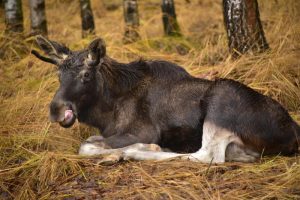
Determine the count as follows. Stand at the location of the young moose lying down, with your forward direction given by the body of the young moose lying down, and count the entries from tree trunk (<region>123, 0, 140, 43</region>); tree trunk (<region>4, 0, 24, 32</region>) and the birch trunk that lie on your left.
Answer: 0

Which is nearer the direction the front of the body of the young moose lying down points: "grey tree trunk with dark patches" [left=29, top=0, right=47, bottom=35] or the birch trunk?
the grey tree trunk with dark patches

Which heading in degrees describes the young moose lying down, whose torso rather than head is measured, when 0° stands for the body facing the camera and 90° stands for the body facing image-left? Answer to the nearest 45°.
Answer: approximately 90°

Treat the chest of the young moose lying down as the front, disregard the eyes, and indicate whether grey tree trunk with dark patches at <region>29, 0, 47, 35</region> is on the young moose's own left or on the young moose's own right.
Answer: on the young moose's own right

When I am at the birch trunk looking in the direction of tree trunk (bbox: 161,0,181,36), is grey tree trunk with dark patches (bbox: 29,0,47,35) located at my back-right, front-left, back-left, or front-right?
front-left

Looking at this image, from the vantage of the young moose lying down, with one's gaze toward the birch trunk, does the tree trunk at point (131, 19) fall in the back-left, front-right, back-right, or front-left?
front-left

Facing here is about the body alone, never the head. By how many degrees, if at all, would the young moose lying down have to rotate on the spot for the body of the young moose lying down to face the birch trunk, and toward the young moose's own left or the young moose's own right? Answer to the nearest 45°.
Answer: approximately 135° to the young moose's own right

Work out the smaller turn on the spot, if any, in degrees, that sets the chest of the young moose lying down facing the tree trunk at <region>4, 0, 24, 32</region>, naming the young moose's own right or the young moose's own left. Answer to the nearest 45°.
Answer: approximately 45° to the young moose's own right

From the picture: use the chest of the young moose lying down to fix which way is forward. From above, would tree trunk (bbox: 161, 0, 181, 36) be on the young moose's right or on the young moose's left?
on the young moose's right

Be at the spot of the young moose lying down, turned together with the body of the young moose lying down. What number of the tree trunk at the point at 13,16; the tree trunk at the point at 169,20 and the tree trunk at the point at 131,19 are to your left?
0

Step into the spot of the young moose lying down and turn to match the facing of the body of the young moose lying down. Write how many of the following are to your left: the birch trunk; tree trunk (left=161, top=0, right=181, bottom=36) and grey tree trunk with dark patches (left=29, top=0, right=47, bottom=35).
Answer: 0

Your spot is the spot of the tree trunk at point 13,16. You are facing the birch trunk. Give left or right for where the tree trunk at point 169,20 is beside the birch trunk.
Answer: left

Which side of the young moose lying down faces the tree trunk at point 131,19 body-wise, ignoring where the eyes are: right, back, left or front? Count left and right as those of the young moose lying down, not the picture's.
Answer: right
